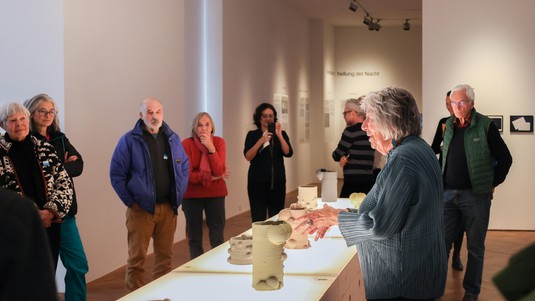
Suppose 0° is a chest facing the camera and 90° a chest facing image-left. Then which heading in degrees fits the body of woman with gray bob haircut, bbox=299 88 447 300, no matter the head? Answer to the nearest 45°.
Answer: approximately 90°

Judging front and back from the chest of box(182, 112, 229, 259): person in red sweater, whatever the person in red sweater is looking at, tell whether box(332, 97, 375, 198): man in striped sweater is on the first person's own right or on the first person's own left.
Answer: on the first person's own left

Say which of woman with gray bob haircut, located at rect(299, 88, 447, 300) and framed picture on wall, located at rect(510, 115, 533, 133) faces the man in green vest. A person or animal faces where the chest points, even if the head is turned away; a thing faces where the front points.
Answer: the framed picture on wall

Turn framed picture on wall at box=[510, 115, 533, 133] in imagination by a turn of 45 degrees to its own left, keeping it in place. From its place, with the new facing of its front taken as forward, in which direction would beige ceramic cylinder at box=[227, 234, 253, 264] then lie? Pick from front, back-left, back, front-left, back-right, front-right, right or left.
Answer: front-right

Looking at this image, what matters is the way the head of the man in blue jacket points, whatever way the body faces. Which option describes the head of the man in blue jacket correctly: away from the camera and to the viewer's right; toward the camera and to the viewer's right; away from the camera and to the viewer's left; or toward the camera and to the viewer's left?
toward the camera and to the viewer's right

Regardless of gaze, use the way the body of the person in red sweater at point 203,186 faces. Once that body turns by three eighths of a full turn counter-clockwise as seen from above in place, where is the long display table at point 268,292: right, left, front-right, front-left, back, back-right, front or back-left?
back-right

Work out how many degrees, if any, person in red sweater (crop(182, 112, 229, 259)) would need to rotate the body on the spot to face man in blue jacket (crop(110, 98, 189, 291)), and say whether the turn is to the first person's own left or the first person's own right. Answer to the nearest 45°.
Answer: approximately 45° to the first person's own right

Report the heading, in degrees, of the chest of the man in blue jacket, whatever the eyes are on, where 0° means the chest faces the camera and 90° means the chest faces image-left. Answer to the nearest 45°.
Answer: approximately 315°

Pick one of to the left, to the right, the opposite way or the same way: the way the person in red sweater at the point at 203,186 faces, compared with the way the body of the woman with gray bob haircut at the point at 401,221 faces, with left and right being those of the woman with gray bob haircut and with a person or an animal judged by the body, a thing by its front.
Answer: to the left

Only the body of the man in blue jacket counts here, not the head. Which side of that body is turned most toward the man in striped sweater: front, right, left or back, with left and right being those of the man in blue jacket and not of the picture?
left

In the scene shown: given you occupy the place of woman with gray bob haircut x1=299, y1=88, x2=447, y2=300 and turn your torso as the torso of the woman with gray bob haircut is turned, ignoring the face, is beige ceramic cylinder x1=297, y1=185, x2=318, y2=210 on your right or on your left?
on your right

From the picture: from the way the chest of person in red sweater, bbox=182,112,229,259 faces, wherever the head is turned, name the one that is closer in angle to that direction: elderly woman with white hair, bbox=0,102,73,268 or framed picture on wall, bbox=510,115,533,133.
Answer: the elderly woman with white hair

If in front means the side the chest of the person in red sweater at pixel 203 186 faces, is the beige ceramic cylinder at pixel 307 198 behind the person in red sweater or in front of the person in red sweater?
in front

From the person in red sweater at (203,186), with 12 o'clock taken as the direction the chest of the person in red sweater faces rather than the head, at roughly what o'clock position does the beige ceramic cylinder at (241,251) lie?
The beige ceramic cylinder is roughly at 12 o'clock from the person in red sweater.
